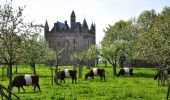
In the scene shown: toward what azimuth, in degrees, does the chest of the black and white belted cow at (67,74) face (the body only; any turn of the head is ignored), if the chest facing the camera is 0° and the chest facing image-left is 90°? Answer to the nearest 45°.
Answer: approximately 90°

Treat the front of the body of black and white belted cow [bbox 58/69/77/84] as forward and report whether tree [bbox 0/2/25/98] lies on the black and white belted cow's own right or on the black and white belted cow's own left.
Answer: on the black and white belted cow's own left
